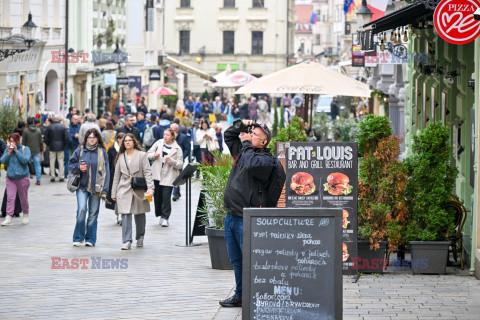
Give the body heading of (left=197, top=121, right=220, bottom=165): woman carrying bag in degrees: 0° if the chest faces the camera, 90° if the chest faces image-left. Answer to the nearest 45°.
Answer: approximately 0°

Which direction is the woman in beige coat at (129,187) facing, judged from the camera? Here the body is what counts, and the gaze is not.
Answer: toward the camera

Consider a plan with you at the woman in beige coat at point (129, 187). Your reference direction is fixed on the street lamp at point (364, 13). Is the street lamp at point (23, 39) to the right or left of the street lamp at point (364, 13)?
left

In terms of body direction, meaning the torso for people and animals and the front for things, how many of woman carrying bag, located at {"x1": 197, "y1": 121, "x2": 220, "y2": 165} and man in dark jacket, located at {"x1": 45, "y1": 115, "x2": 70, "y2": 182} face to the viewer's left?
0

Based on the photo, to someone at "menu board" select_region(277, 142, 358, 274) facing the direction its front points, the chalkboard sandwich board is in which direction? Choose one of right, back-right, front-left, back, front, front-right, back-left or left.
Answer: front

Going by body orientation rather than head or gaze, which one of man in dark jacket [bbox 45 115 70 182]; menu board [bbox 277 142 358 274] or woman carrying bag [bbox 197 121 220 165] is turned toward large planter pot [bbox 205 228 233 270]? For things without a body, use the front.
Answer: the woman carrying bag

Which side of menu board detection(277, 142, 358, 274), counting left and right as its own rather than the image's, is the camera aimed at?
front

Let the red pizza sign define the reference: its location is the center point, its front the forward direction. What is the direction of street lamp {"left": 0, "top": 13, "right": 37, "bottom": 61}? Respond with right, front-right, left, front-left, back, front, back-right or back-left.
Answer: back-right

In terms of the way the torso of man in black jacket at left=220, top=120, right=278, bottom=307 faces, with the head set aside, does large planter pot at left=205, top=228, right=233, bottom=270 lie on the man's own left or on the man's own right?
on the man's own right

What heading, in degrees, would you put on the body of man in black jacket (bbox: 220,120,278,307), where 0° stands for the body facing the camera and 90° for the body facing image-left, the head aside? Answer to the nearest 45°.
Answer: approximately 90°
